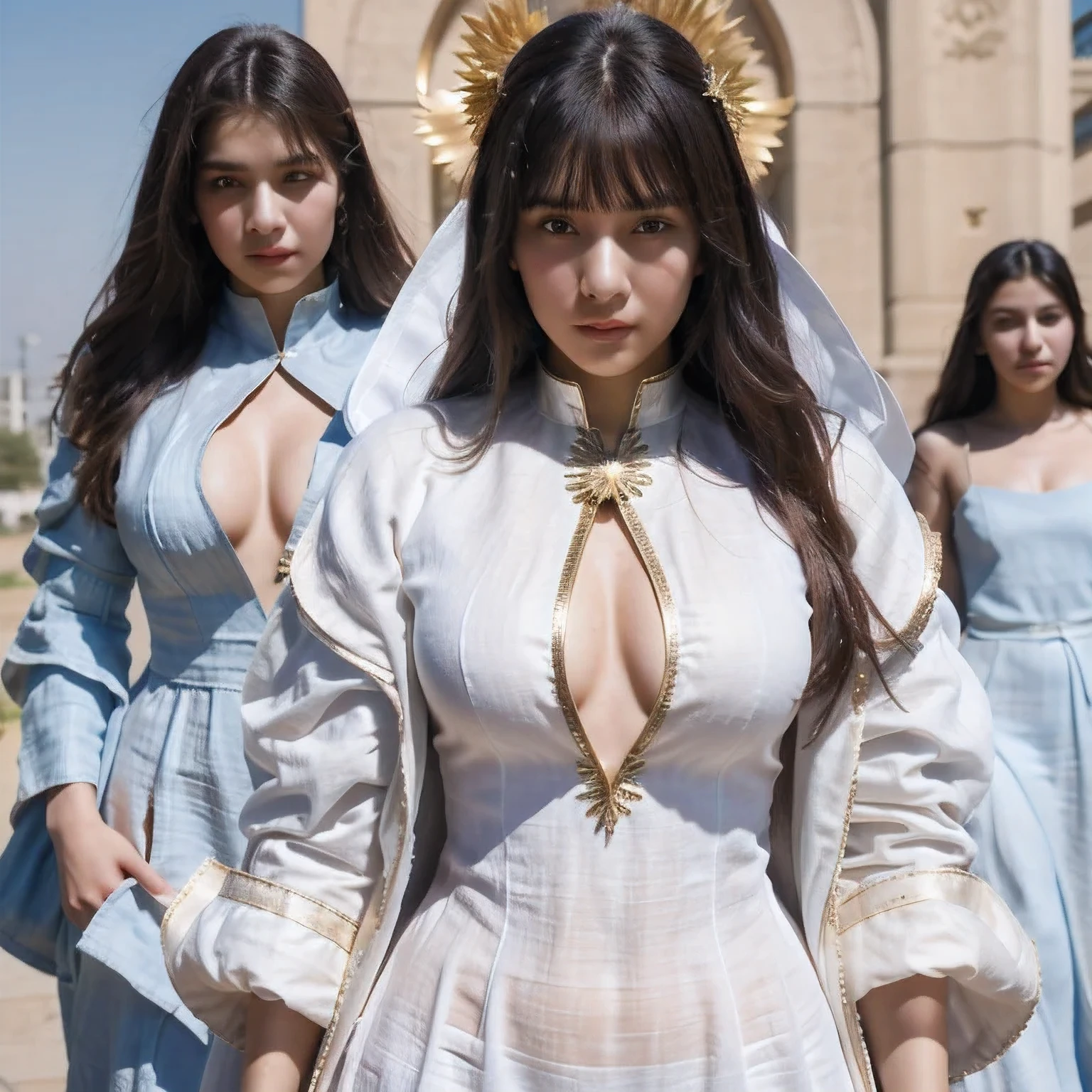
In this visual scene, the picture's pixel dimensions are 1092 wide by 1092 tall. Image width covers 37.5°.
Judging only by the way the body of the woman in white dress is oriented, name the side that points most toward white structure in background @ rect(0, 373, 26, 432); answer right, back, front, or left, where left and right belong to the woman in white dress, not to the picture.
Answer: back

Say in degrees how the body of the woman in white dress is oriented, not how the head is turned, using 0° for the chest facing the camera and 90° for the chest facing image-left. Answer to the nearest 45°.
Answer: approximately 0°

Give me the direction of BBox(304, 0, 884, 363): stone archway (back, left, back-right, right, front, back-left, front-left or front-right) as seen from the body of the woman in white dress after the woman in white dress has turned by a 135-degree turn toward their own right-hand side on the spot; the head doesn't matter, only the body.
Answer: front-right
